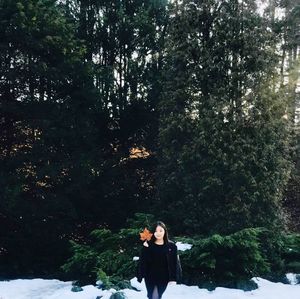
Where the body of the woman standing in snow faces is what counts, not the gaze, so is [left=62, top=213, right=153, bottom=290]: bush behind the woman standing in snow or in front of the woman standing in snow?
behind

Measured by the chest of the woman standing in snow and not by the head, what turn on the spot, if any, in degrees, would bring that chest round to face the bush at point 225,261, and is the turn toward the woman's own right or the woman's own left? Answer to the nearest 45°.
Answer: approximately 135° to the woman's own left

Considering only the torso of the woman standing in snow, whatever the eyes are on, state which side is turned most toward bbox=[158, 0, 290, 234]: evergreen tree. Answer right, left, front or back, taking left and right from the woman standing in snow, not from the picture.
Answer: back

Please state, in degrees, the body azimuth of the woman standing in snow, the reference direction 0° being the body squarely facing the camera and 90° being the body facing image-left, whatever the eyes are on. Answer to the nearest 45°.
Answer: approximately 0°

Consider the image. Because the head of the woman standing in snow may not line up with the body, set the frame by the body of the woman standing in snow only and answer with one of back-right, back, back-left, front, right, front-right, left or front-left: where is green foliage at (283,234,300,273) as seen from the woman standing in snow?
back-left
